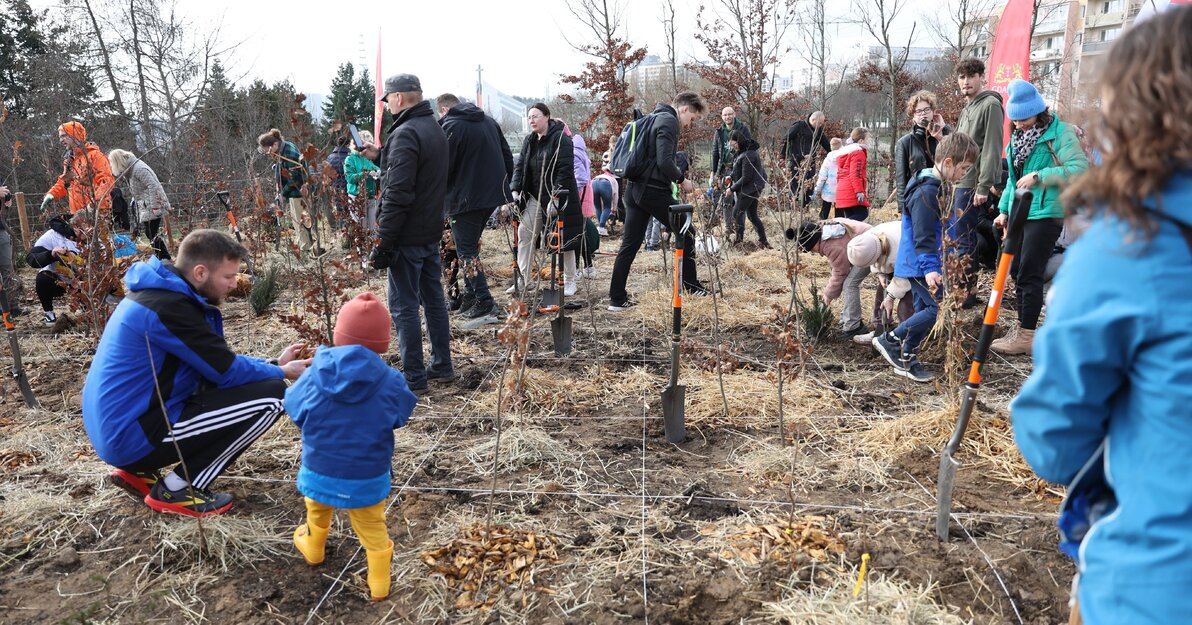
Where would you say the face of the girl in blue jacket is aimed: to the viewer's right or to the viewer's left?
to the viewer's left

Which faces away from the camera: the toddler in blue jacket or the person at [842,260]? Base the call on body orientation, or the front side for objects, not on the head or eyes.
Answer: the toddler in blue jacket

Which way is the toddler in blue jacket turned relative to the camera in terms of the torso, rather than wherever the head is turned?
away from the camera

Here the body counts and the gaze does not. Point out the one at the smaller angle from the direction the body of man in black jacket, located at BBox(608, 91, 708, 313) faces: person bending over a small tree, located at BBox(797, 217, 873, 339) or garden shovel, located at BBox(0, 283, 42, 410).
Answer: the person bending over a small tree

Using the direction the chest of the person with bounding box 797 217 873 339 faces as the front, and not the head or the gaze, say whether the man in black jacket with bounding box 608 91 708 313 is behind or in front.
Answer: in front

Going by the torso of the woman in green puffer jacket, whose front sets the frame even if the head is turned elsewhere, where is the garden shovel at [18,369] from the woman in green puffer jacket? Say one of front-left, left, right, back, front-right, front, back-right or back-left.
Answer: front

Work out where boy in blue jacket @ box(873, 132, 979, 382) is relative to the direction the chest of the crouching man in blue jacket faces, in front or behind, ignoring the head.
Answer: in front

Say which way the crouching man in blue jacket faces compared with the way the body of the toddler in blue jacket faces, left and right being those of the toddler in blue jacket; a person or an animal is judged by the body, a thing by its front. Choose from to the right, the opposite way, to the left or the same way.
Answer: to the right

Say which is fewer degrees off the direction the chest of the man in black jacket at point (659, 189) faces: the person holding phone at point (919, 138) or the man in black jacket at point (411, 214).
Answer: the person holding phone

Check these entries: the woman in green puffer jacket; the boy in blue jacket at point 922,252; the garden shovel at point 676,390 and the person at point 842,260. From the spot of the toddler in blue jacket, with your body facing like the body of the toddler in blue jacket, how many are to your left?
0

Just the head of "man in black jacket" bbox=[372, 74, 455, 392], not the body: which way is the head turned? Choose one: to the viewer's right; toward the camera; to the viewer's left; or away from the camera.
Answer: to the viewer's left

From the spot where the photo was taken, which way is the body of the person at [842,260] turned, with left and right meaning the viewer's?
facing to the left of the viewer

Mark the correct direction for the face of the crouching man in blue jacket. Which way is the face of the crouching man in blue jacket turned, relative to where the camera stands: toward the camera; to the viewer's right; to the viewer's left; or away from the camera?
to the viewer's right

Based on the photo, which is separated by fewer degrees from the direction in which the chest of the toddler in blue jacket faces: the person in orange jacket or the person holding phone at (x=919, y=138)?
the person in orange jacket

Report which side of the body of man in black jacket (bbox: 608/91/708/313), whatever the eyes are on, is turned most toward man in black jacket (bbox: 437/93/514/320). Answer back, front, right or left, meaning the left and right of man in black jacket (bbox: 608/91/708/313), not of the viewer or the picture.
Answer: back

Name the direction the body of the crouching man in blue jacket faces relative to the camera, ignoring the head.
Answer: to the viewer's right

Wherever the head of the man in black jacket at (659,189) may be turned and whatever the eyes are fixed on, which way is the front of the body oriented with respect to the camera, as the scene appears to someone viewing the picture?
to the viewer's right

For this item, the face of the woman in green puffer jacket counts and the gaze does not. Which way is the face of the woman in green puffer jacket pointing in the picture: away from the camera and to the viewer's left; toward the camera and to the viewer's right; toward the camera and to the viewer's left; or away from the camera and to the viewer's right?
toward the camera and to the viewer's left
